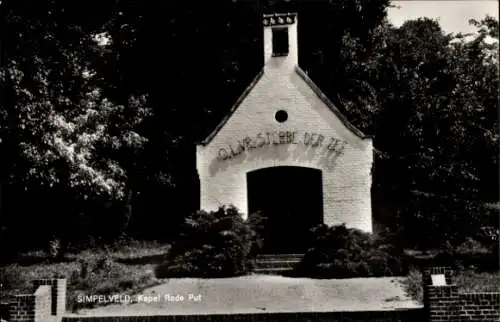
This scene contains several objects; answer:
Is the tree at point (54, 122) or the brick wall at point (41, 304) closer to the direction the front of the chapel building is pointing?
the brick wall

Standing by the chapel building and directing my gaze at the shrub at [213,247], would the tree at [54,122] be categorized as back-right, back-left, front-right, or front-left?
front-right

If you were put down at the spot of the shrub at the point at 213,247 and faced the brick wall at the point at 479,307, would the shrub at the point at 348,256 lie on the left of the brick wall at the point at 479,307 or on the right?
left

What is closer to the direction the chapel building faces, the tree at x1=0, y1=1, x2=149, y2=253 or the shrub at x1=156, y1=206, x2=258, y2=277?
the shrub

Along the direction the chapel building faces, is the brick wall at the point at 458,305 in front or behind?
in front

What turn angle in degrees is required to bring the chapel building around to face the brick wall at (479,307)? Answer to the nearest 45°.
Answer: approximately 45° to its left

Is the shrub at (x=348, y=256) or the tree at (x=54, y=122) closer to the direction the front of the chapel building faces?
the shrub

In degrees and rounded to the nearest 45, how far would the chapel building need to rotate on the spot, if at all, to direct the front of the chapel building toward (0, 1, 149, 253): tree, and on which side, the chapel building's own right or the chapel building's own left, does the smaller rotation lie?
approximately 90° to the chapel building's own right

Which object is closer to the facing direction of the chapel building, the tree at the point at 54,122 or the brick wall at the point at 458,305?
the brick wall

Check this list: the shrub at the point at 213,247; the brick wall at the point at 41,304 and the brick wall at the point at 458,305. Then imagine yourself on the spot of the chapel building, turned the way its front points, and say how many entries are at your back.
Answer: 0

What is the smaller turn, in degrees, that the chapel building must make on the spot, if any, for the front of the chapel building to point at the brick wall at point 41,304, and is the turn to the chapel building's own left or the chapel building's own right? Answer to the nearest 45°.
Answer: approximately 45° to the chapel building's own right

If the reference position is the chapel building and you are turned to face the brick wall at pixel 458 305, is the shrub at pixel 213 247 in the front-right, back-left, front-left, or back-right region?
front-right

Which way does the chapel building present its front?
toward the camera

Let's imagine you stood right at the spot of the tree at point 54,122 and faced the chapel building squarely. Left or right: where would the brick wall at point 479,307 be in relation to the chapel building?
right

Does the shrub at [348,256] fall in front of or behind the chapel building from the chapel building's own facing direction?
in front
